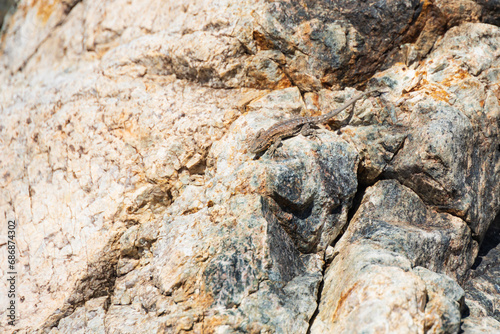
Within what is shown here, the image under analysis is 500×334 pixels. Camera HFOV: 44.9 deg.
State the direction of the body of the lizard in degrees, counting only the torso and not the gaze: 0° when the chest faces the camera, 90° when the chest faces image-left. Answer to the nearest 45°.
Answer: approximately 45°
